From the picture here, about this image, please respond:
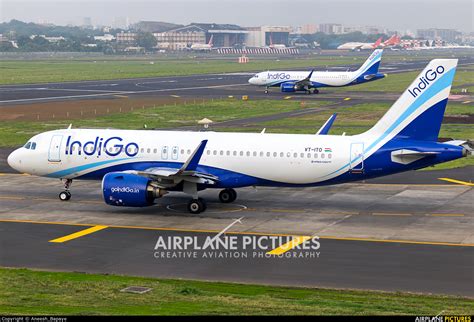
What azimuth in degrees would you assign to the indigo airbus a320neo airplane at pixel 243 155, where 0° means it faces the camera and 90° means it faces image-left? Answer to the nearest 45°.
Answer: approximately 90°
